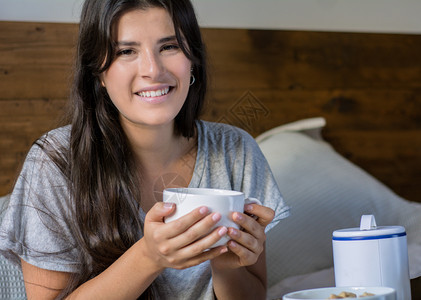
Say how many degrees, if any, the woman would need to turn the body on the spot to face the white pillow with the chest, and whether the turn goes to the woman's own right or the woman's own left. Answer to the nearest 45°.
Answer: approximately 135° to the woman's own left

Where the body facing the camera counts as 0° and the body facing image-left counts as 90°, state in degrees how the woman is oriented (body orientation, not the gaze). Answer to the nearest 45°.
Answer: approximately 0°

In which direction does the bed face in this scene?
toward the camera
